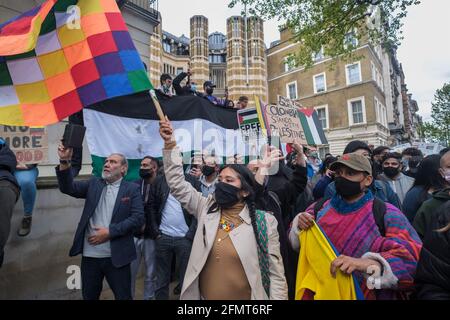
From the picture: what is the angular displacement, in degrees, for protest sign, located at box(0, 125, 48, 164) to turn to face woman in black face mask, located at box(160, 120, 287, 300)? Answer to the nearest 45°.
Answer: approximately 45° to its left

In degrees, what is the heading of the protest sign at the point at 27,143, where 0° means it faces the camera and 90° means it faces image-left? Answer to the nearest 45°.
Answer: approximately 0°
